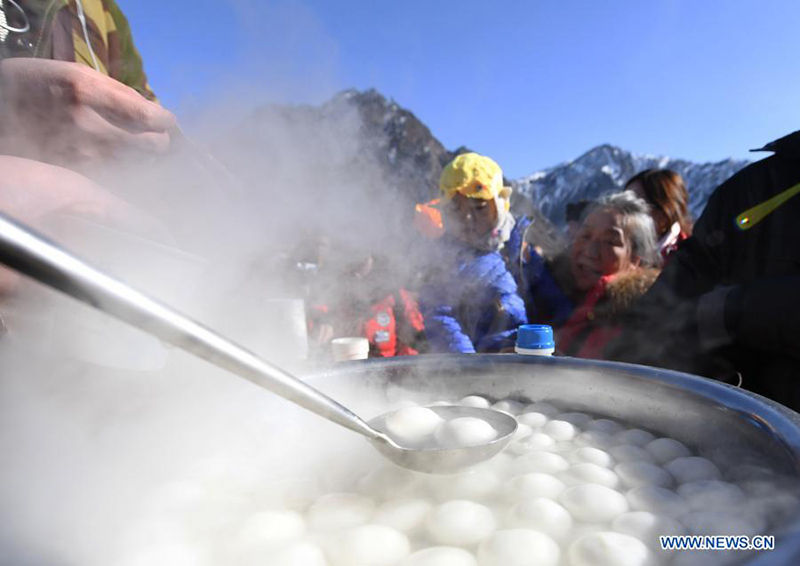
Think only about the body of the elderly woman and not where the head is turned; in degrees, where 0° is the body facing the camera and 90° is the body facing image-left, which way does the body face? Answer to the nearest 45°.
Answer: approximately 45°

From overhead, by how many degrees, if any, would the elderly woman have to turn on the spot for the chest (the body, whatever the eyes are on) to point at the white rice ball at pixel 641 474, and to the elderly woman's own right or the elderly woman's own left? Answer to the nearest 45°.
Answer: approximately 45° to the elderly woman's own left

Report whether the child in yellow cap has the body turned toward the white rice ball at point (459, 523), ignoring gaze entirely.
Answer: yes

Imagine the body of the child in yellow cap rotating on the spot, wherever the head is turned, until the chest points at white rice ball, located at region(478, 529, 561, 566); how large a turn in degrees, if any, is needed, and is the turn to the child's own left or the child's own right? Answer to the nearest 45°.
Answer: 0° — they already face it
